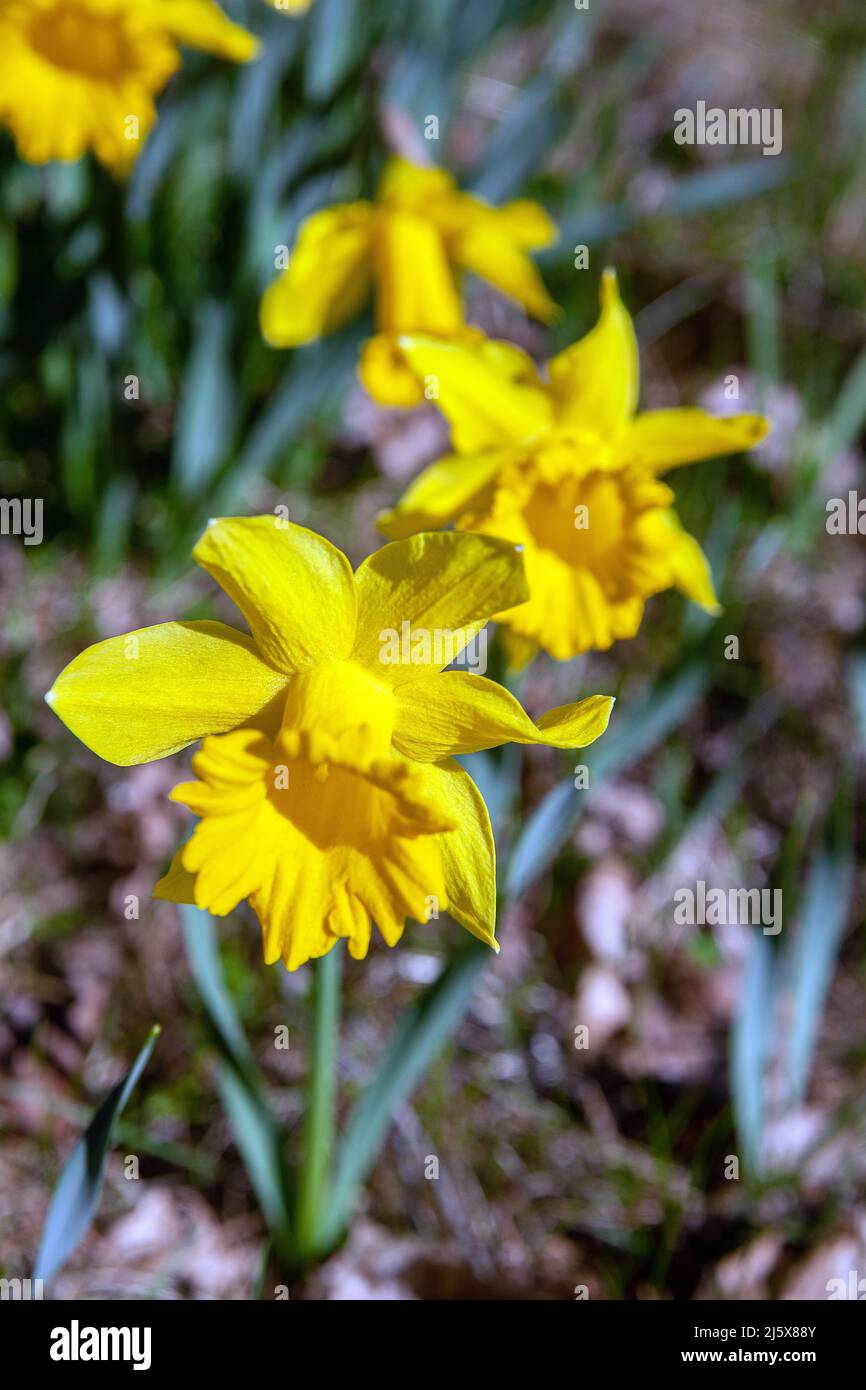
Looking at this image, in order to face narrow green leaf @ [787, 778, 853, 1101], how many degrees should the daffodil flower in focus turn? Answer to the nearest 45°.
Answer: approximately 135° to its left

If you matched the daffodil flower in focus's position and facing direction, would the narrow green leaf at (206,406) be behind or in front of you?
behind

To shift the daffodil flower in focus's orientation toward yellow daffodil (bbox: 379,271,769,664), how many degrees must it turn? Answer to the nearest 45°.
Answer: approximately 135° to its left

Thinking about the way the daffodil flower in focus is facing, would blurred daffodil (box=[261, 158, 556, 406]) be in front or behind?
behind

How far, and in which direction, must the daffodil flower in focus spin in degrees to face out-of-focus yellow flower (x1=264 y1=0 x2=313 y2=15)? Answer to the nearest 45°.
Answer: approximately 180°

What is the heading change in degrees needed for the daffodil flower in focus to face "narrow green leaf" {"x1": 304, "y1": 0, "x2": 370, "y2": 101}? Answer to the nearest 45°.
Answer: approximately 180°

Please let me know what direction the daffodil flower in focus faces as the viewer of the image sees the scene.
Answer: facing the viewer
